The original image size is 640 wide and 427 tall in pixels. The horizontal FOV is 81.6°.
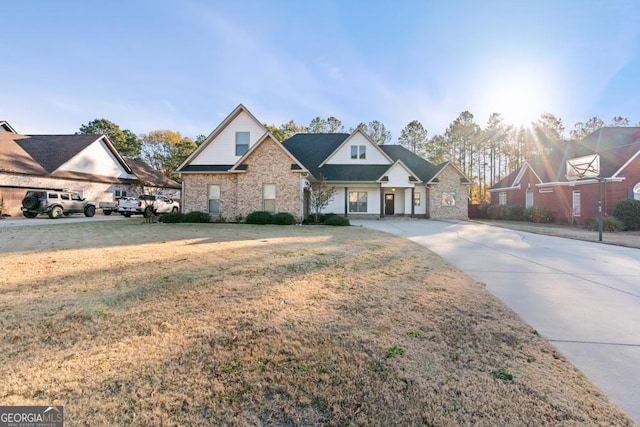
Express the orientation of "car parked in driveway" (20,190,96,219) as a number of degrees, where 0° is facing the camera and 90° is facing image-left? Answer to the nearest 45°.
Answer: approximately 225°

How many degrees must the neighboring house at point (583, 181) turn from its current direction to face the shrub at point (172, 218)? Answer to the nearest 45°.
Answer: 0° — it already faces it

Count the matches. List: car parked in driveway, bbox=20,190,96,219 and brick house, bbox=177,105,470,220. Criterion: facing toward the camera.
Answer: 1

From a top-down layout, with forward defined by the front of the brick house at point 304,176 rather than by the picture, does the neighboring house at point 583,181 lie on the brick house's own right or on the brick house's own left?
on the brick house's own left
